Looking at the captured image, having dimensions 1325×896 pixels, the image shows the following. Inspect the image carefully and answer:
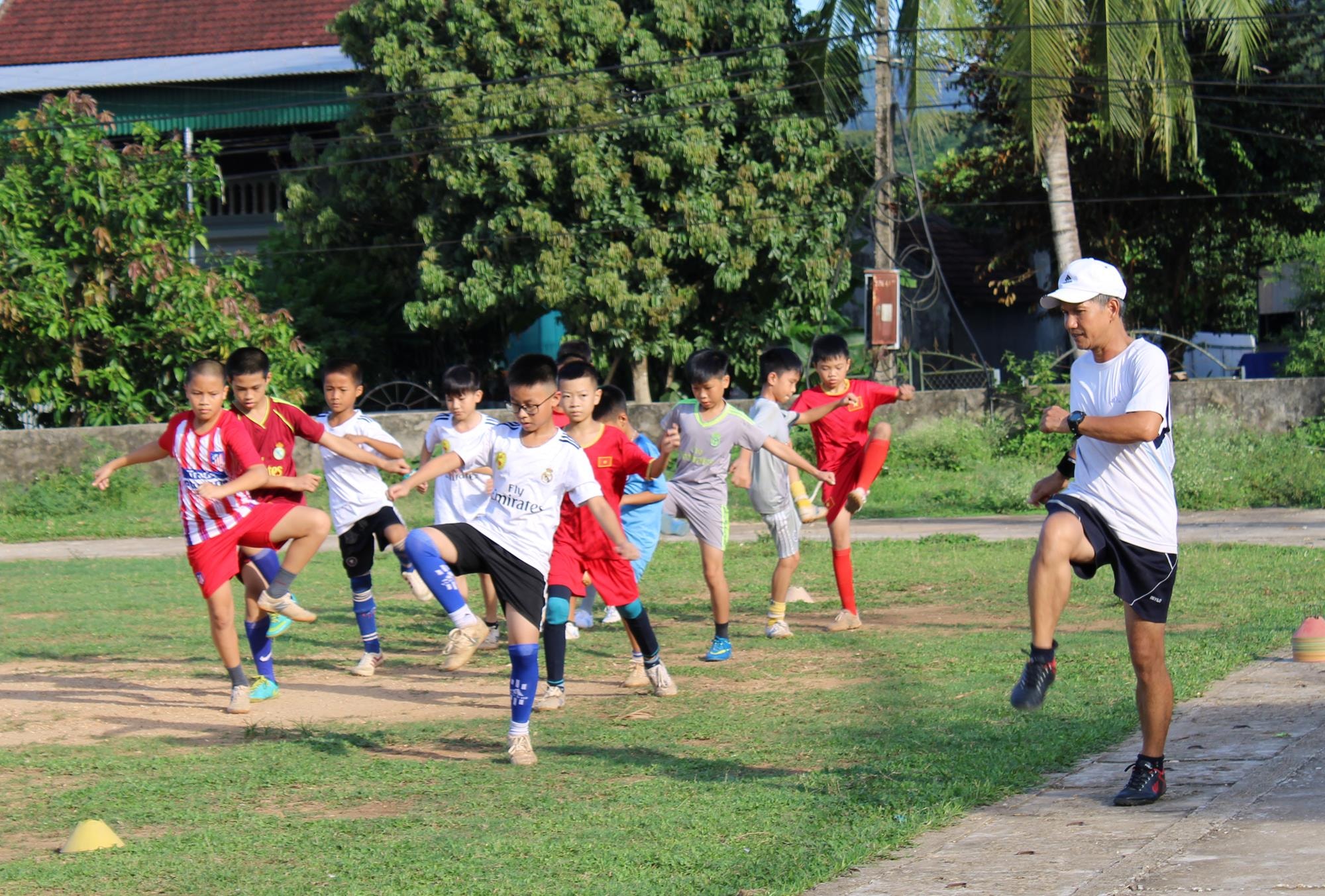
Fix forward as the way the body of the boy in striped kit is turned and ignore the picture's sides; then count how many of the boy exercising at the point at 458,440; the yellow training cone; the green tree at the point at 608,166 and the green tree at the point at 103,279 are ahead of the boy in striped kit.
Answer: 1

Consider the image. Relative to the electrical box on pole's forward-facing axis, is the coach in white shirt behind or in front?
in front

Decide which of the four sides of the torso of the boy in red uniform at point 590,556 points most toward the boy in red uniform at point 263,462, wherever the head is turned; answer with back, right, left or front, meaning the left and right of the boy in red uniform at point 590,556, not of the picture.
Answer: right

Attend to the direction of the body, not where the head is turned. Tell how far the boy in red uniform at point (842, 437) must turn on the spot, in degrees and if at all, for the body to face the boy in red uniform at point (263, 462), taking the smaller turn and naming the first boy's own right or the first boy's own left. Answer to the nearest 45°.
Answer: approximately 45° to the first boy's own right

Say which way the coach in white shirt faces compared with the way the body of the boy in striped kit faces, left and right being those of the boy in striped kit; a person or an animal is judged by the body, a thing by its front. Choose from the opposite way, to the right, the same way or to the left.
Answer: to the right

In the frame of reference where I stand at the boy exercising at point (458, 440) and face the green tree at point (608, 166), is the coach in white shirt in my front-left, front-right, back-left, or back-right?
back-right

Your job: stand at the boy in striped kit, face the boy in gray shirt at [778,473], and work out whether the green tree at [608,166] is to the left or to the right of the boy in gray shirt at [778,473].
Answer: left

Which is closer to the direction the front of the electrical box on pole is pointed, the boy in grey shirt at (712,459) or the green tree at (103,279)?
the boy in grey shirt

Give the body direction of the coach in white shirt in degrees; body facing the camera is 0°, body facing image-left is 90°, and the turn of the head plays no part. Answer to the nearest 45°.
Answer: approximately 45°

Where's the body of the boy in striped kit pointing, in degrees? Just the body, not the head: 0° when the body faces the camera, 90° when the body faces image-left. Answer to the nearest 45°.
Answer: approximately 0°
